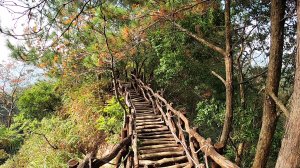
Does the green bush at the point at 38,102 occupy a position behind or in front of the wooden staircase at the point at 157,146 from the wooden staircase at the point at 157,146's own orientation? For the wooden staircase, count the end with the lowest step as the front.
behind

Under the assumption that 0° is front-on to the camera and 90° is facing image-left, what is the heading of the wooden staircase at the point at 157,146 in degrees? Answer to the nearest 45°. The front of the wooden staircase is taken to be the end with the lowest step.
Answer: approximately 0°

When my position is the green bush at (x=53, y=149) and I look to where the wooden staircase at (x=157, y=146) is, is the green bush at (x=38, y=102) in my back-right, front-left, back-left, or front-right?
back-left

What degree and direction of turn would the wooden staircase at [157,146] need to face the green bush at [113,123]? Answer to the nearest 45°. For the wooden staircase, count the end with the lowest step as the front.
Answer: approximately 135° to its right
